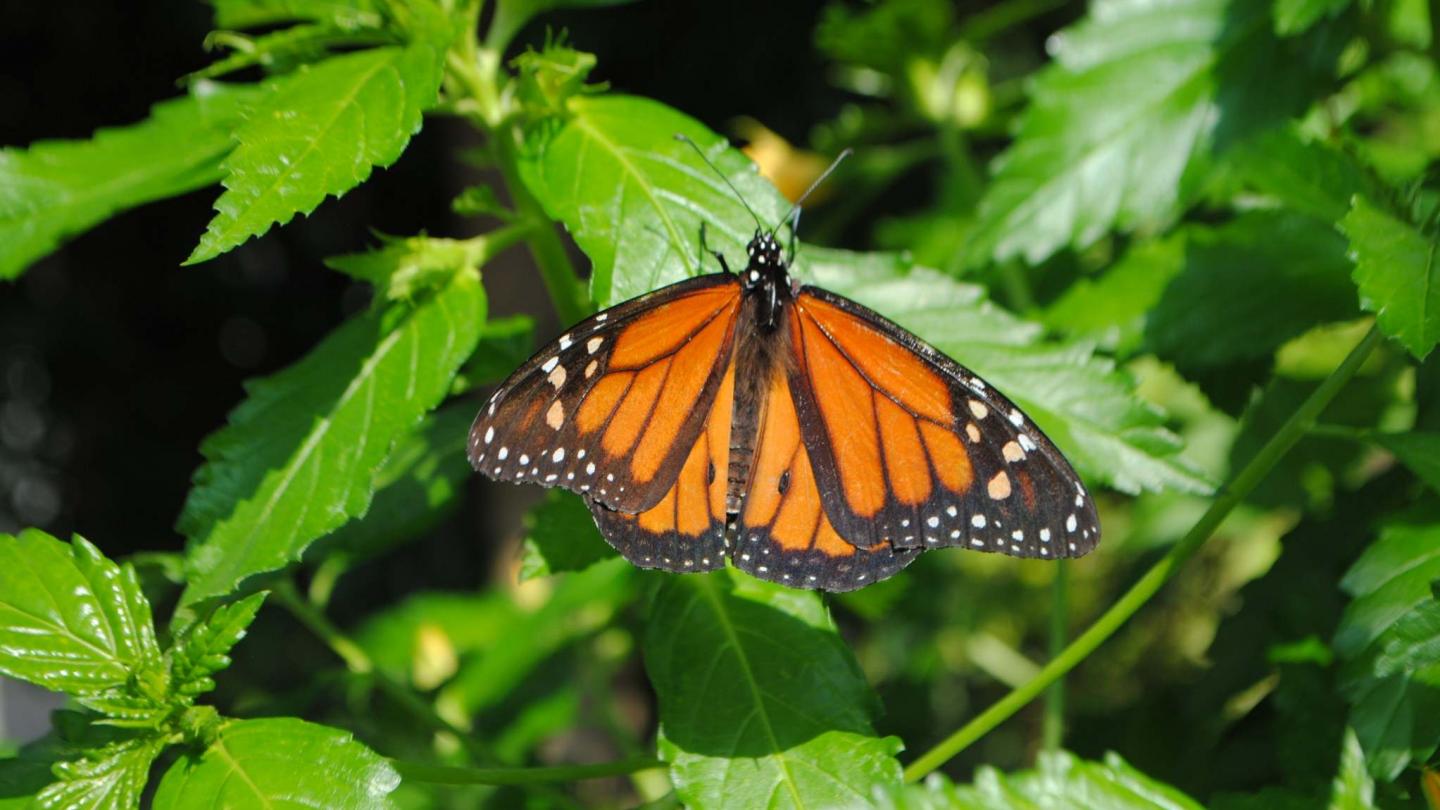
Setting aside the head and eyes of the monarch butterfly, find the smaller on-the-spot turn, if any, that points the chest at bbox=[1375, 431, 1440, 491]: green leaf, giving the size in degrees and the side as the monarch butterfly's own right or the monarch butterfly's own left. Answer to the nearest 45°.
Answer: approximately 90° to the monarch butterfly's own right

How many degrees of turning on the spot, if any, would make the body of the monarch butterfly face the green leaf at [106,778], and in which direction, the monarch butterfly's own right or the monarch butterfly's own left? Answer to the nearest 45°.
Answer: approximately 90° to the monarch butterfly's own left

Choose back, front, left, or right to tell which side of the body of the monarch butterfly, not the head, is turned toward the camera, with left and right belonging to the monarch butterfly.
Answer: back
